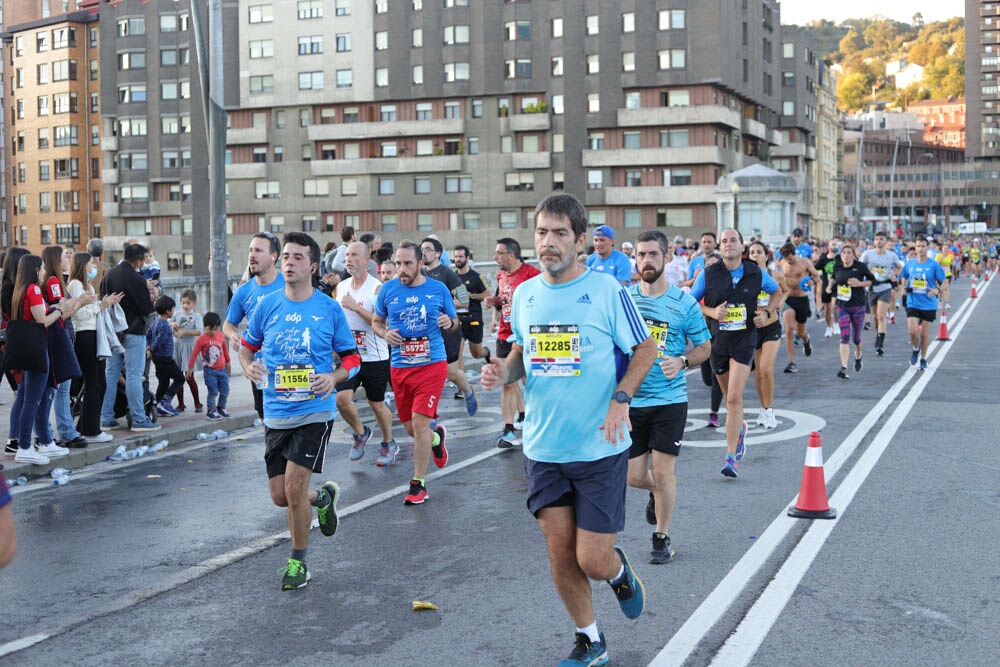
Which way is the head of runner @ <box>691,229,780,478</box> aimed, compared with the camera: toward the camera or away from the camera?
toward the camera

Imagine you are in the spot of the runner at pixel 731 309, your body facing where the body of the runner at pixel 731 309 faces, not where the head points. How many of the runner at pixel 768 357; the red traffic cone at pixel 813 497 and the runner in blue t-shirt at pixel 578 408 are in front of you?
2

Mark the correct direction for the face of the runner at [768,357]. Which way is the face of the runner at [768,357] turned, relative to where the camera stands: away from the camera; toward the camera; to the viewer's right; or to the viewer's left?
toward the camera

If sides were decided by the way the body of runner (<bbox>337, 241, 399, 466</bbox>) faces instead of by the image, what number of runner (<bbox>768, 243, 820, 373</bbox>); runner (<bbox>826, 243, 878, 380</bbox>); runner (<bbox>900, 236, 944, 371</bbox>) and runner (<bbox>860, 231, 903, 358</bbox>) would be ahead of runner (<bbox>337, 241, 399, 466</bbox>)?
0

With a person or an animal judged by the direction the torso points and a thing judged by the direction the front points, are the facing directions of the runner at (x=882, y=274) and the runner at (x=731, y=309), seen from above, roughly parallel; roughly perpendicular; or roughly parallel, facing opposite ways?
roughly parallel

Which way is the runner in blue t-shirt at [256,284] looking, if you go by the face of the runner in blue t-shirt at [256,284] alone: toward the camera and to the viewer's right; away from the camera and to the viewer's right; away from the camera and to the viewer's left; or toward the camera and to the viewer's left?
toward the camera and to the viewer's left

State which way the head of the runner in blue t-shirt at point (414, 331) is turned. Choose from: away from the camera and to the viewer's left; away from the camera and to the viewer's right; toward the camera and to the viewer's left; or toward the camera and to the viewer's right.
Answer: toward the camera and to the viewer's left

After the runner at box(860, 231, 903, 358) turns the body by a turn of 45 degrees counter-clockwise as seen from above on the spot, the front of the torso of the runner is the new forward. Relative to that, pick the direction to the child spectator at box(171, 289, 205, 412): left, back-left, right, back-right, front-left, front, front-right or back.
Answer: right

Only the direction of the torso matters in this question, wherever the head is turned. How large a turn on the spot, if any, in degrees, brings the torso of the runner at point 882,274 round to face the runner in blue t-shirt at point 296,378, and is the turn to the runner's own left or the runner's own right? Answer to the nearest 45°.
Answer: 0° — they already face them

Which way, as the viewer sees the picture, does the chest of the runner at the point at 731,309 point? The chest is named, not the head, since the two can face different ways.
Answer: toward the camera

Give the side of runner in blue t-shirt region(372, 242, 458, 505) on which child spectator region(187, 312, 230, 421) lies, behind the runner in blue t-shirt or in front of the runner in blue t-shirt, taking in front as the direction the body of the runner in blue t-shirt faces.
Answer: behind

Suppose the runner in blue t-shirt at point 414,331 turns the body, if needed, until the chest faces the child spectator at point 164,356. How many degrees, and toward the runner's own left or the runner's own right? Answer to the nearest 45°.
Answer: approximately 135° to the runner's own right

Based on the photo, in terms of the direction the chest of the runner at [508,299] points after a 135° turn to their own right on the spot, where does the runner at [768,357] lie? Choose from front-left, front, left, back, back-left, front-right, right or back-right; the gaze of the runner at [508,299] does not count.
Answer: right

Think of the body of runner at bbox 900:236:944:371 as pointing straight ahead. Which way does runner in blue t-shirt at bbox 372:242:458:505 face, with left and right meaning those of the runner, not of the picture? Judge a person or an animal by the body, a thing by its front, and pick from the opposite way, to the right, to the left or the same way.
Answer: the same way

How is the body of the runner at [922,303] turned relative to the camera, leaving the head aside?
toward the camera

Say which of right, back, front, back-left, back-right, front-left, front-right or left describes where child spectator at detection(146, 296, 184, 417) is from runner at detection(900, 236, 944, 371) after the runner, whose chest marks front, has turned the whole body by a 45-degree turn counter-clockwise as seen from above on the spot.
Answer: right
